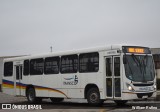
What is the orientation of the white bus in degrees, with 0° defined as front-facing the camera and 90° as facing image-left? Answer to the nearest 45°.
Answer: approximately 315°
